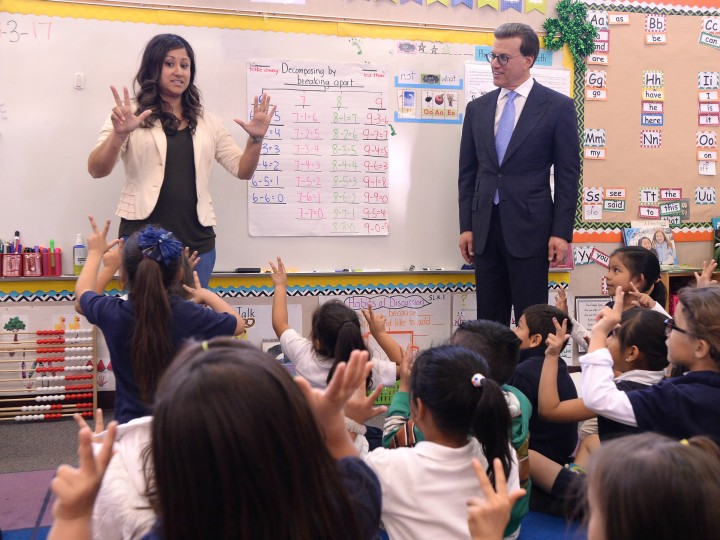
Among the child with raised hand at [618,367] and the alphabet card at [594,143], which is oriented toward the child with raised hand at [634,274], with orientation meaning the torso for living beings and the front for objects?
the alphabet card

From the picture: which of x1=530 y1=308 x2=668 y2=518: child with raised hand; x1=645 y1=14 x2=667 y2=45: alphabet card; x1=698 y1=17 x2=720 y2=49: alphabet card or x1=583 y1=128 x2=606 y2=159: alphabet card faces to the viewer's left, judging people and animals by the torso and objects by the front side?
the child with raised hand

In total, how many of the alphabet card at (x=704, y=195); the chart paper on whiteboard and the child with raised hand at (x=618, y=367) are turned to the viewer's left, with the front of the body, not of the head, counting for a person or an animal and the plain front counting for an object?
1

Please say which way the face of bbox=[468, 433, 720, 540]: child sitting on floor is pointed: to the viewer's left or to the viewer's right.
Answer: to the viewer's left

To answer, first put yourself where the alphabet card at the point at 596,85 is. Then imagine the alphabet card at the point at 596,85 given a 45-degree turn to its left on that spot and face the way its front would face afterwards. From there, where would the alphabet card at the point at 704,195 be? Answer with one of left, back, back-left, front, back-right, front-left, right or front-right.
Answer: left

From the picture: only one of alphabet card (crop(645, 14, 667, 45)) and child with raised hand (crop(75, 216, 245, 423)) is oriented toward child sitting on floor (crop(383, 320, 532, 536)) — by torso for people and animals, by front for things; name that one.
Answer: the alphabet card

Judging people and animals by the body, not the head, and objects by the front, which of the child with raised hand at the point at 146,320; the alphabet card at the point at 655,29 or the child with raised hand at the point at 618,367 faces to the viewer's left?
the child with raised hand at the point at 618,367

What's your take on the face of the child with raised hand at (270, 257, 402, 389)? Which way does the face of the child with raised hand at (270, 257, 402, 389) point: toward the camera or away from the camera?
away from the camera

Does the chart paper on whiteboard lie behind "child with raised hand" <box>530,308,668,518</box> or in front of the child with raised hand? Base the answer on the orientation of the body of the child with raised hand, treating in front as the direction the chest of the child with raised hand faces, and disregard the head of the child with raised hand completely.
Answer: in front

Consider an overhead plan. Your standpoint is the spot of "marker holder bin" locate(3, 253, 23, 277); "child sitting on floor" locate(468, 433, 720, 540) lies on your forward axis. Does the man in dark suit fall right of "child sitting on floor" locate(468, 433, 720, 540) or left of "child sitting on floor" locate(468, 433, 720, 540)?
left

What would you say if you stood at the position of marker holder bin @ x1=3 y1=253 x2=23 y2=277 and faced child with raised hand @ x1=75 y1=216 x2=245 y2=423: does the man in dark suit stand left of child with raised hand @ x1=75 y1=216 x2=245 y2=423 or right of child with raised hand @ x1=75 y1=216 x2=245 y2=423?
left

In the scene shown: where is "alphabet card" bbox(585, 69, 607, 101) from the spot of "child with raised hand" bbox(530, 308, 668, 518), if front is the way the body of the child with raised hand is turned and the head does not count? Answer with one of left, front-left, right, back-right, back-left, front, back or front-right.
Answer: right
